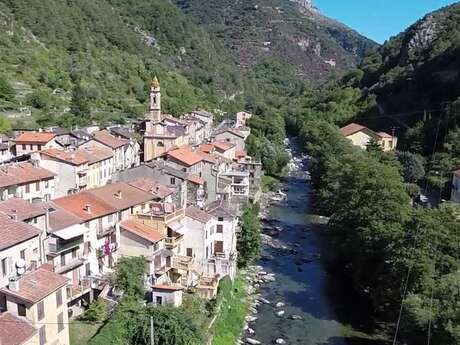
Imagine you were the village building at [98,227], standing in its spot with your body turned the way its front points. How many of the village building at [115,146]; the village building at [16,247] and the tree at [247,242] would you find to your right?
1

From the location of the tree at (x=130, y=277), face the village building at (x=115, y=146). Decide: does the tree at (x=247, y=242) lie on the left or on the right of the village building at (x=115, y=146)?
right

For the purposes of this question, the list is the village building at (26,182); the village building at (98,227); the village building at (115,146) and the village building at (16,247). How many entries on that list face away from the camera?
0

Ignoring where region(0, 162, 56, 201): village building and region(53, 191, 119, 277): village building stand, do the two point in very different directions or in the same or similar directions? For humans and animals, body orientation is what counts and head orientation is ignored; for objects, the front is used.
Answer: same or similar directions

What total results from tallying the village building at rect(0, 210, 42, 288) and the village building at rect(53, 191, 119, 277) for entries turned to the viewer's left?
0

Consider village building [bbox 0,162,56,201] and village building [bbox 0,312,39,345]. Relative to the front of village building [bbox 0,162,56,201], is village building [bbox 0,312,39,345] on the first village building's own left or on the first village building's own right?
on the first village building's own right

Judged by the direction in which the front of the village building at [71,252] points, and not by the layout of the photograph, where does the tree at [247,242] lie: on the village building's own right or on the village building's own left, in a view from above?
on the village building's own left

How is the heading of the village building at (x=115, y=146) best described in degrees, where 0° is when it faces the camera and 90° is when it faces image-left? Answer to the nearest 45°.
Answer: approximately 315°

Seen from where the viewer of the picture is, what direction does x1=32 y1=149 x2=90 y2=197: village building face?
facing the viewer and to the right of the viewer

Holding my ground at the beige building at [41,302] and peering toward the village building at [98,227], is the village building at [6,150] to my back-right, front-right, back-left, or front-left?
front-left

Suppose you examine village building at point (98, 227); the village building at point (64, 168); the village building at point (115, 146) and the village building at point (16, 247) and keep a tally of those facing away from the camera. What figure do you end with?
0

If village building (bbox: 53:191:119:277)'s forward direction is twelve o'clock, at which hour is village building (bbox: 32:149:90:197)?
village building (bbox: 32:149:90:197) is roughly at 7 o'clock from village building (bbox: 53:191:119:277).

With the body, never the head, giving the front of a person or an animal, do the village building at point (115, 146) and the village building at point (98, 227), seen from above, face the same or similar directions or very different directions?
same or similar directions

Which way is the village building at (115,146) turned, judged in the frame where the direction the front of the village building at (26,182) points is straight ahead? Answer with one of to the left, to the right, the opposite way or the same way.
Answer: the same way

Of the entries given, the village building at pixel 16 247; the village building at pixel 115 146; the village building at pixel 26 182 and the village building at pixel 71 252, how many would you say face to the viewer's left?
0

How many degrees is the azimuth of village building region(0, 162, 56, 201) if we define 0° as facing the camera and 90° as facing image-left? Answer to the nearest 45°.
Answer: approximately 315°

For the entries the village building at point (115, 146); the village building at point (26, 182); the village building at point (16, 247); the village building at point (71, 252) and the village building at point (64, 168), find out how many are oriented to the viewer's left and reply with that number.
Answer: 0

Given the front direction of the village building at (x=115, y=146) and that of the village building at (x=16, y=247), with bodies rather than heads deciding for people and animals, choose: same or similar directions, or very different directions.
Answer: same or similar directions

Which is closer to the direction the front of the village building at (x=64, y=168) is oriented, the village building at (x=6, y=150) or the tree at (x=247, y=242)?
the tree

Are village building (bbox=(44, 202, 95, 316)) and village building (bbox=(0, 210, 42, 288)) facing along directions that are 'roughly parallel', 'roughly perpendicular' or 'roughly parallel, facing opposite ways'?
roughly parallel
